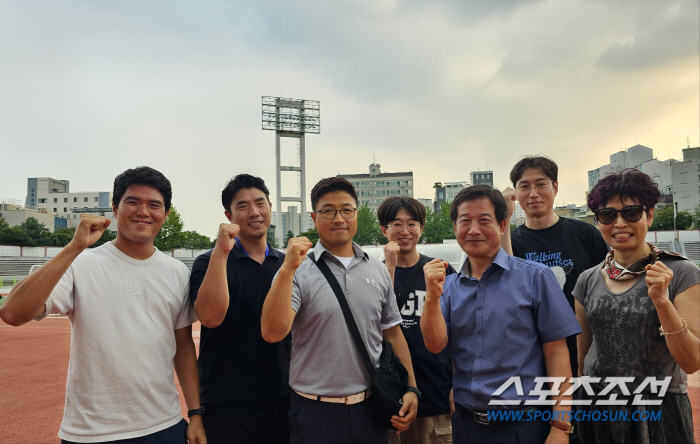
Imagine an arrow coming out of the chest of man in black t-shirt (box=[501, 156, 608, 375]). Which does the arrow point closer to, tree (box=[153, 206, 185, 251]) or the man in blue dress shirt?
the man in blue dress shirt

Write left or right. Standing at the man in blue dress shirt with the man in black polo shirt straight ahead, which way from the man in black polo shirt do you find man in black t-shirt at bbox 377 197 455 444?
right

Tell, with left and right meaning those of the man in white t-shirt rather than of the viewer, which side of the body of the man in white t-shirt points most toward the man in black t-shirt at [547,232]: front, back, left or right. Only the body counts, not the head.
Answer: left

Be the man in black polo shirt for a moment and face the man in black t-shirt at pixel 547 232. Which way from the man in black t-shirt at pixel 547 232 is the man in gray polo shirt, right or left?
right

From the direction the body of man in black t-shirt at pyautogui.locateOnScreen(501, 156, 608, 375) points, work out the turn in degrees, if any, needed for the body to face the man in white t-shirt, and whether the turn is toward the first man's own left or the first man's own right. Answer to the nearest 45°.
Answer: approximately 45° to the first man's own right

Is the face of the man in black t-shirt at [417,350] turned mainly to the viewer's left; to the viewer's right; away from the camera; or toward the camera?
toward the camera

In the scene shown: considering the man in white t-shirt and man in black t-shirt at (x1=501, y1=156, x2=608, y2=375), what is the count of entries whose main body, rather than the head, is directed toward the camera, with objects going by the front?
2

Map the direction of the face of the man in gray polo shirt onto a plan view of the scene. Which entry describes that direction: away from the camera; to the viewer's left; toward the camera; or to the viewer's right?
toward the camera

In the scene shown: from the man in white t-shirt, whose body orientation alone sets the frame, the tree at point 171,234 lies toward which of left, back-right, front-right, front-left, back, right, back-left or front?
back

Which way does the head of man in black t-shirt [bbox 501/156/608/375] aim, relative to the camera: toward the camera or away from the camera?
toward the camera

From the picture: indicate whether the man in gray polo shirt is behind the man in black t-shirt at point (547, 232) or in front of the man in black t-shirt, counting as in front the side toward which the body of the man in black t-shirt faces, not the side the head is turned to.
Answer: in front

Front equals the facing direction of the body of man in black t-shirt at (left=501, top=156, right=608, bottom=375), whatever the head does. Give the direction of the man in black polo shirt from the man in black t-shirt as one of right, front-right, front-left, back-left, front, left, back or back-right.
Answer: front-right

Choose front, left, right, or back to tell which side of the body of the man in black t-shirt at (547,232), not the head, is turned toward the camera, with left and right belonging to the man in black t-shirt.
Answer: front

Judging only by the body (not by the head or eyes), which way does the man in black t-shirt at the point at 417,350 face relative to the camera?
toward the camera
